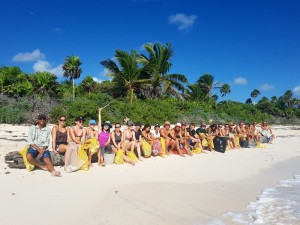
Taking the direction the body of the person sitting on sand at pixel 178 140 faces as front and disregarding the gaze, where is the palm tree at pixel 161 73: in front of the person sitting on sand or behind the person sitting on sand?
behind

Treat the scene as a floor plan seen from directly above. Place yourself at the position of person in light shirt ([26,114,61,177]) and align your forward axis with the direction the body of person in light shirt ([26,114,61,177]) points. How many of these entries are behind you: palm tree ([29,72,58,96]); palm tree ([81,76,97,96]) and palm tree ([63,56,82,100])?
3

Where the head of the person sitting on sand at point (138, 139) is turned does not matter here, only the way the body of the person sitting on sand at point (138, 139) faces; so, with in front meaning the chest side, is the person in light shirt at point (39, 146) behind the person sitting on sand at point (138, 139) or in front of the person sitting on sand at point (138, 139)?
in front

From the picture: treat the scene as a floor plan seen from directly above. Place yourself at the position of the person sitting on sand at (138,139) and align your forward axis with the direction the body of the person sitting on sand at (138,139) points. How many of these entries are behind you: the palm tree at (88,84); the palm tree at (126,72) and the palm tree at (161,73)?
3

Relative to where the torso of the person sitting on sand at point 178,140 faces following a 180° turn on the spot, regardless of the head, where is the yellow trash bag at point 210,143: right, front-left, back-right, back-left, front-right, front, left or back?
right

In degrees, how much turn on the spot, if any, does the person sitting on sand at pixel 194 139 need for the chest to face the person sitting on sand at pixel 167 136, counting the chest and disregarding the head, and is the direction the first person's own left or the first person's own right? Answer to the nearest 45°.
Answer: approximately 90° to the first person's own right

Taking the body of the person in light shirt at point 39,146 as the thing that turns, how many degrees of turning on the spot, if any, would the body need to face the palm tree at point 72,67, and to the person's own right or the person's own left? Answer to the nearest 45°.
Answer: approximately 180°

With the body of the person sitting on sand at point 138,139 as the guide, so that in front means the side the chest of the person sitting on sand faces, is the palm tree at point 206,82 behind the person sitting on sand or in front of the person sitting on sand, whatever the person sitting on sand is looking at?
behind

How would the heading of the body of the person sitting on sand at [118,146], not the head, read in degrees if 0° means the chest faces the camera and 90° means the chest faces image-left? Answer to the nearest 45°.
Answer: approximately 315°

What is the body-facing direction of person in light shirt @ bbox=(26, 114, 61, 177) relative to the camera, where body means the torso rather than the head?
toward the camera

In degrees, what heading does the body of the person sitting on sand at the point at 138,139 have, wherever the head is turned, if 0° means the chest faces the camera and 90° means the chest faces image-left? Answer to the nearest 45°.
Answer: approximately 0°

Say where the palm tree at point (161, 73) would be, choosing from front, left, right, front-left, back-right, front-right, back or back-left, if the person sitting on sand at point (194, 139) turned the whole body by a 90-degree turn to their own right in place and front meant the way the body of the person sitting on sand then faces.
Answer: back-right

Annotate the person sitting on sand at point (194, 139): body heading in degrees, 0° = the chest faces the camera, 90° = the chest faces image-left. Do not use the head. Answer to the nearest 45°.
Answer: approximately 315°

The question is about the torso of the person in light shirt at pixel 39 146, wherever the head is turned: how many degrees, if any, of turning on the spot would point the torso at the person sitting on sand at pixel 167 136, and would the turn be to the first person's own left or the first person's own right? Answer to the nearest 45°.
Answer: approximately 135° to the first person's own left

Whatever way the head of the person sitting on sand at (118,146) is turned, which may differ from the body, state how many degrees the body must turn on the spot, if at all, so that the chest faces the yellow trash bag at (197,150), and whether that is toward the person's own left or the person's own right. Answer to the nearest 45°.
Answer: approximately 90° to the person's own left

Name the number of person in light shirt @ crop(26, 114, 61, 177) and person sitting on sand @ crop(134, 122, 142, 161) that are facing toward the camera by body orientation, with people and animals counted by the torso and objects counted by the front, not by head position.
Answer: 2
